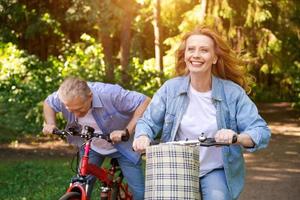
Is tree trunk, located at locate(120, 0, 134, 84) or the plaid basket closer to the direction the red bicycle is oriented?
the plaid basket

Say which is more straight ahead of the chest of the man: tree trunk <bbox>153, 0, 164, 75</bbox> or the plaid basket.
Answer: the plaid basket

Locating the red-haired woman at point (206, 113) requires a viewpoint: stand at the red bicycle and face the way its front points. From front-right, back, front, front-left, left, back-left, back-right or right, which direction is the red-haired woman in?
left

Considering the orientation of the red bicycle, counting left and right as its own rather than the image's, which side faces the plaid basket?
left

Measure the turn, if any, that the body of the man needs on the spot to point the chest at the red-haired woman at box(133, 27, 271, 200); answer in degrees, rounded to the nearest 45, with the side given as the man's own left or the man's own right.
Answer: approximately 90° to the man's own left

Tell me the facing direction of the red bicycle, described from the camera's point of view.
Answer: facing the viewer and to the left of the viewer

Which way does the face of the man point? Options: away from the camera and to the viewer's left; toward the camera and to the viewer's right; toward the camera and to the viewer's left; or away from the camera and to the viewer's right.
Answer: toward the camera and to the viewer's left

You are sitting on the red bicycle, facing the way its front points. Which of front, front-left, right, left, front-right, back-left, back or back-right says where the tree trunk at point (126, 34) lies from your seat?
back-right

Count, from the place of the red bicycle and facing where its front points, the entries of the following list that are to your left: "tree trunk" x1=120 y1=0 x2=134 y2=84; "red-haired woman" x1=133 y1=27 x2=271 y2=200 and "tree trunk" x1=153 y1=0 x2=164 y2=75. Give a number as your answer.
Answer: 1

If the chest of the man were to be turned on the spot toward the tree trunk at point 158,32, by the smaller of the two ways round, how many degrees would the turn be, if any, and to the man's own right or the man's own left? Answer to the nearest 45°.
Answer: approximately 135° to the man's own right

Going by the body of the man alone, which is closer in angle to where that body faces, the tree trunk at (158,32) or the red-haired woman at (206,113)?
the red-haired woman
